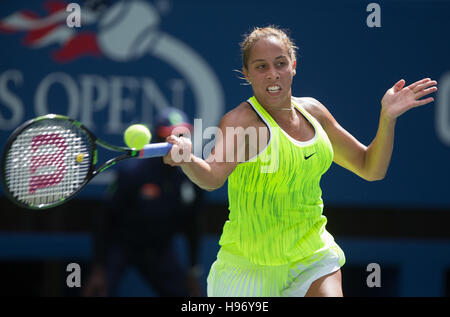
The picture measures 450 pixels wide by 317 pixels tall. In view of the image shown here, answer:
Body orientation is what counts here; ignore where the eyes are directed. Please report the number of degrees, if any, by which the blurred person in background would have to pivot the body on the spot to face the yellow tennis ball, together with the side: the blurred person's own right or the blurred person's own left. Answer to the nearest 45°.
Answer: approximately 45° to the blurred person's own right

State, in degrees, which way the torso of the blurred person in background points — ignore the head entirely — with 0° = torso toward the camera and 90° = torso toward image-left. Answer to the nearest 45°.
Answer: approximately 315°
